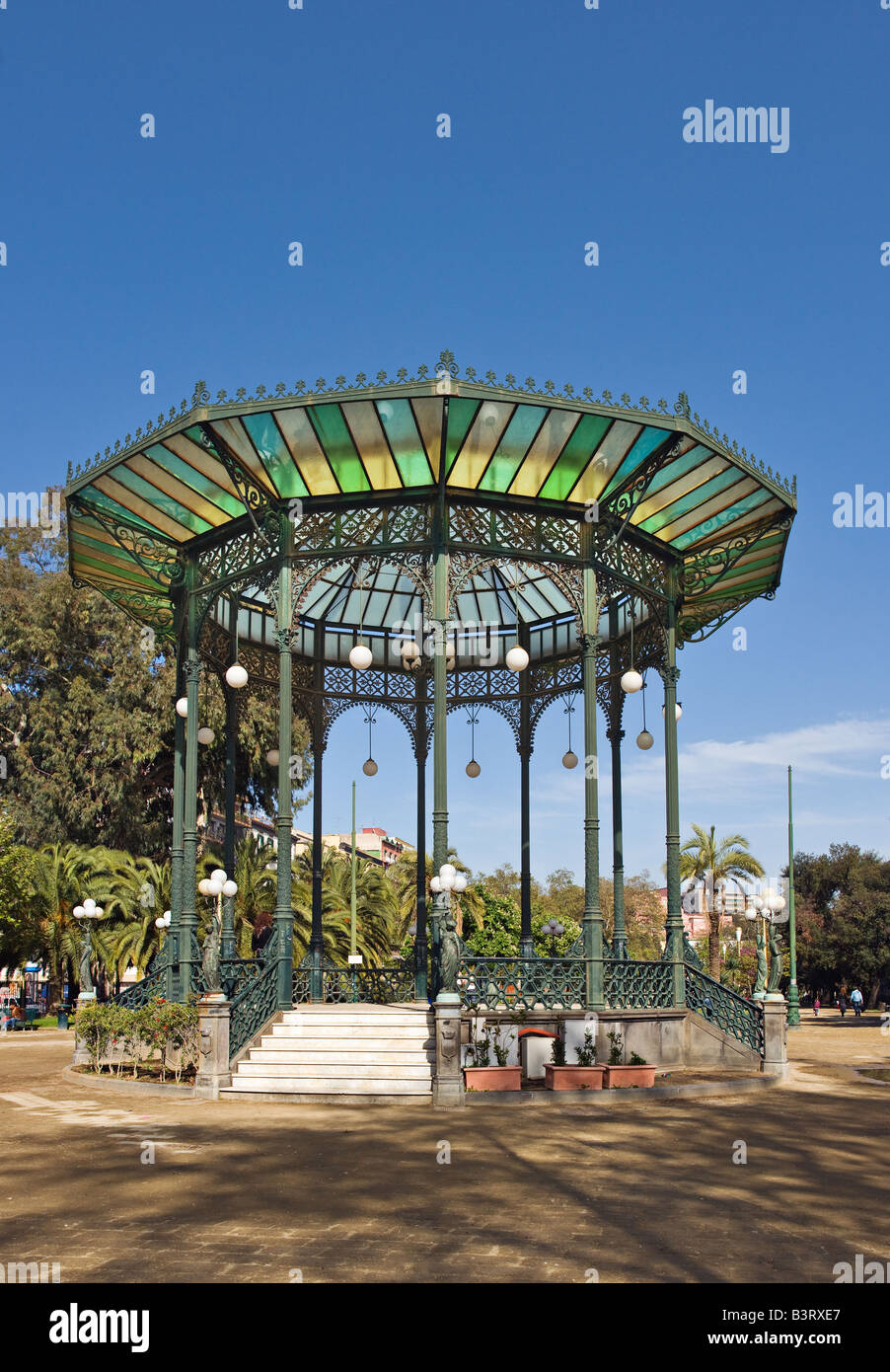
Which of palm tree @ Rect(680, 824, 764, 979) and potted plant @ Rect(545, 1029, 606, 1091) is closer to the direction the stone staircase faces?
the potted plant

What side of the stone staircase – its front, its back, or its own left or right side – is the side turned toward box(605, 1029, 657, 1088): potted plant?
left

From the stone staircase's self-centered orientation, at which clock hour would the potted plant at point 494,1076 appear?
The potted plant is roughly at 10 o'clock from the stone staircase.

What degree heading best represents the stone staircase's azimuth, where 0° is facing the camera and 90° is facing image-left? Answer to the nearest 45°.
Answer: approximately 0°

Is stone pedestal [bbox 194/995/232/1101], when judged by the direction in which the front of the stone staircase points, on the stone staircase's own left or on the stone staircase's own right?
on the stone staircase's own right

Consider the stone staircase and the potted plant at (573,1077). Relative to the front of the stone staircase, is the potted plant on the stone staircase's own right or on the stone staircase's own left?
on the stone staircase's own left

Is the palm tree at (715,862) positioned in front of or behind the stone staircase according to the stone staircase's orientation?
behind
